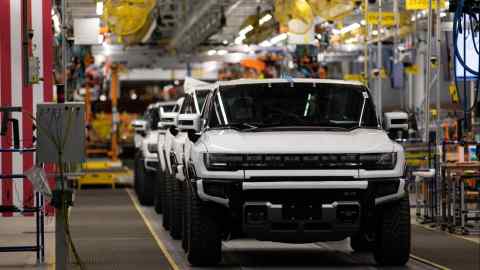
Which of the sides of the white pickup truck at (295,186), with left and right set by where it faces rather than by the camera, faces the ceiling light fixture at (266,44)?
back

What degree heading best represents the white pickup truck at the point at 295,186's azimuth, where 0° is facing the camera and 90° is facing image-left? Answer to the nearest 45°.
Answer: approximately 0°

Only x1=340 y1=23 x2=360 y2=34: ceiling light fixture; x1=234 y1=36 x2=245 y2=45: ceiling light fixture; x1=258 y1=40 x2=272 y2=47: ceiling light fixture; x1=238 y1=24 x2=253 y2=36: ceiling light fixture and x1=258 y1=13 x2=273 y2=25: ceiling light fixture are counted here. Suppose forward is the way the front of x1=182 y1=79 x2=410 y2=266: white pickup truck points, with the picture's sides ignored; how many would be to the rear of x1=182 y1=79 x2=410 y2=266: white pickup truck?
5

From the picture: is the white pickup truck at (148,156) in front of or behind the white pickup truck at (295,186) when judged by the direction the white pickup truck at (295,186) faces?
behind

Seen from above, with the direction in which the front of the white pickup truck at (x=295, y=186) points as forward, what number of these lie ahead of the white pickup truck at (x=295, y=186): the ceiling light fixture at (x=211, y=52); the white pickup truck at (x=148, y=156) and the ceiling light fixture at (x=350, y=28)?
0

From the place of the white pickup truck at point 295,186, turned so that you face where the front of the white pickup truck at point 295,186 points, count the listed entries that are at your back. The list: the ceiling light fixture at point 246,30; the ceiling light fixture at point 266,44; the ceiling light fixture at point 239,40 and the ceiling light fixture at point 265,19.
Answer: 4

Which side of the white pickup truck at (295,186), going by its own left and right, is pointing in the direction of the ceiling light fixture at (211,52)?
back

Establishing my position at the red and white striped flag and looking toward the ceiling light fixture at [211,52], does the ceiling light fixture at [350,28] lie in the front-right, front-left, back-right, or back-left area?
front-right

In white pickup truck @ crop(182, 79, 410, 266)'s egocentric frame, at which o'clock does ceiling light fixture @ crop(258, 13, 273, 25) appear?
The ceiling light fixture is roughly at 6 o'clock from the white pickup truck.

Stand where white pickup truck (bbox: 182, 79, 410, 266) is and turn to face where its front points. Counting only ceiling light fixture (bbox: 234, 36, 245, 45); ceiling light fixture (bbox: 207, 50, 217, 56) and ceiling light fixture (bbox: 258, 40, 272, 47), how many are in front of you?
0

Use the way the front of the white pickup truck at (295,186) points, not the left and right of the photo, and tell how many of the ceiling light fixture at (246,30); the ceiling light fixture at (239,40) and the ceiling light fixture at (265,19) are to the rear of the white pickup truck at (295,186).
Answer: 3

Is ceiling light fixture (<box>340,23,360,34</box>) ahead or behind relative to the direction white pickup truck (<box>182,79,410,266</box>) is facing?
behind
